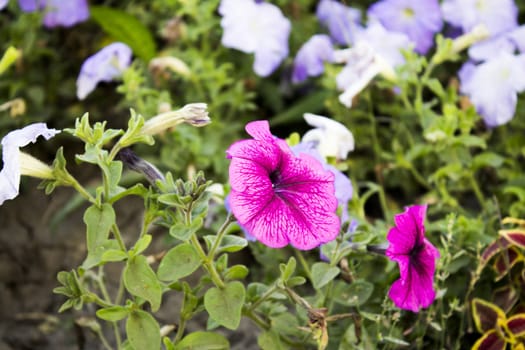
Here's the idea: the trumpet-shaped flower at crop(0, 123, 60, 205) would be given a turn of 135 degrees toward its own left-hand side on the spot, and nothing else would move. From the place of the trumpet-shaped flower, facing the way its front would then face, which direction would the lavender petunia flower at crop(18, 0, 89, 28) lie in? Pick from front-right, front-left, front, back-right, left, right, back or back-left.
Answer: back-left

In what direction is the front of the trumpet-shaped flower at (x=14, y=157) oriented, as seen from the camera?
facing to the left of the viewer

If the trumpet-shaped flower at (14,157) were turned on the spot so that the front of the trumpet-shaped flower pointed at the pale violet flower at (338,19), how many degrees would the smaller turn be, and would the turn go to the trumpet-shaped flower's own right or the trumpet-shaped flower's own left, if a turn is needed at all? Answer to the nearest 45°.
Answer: approximately 135° to the trumpet-shaped flower's own right

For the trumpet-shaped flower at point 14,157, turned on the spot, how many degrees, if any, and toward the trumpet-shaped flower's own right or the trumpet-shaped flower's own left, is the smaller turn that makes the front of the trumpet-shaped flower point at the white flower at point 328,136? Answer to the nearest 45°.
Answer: approximately 180°

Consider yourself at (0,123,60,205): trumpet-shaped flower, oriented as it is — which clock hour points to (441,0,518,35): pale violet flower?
The pale violet flower is roughly at 5 o'clock from the trumpet-shaped flower.

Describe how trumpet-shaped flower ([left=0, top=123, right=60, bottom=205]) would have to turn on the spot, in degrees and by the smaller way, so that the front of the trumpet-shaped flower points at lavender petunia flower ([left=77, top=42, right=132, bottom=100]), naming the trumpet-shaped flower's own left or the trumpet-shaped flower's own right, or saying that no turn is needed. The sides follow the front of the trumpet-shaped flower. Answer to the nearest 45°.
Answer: approximately 90° to the trumpet-shaped flower's own right

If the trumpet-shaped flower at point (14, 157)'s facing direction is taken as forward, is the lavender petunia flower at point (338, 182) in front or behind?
behind
